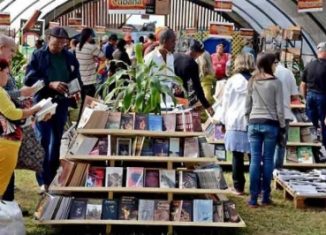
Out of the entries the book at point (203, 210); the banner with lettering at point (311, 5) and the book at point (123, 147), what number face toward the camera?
3

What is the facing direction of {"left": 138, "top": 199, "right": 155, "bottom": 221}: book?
toward the camera

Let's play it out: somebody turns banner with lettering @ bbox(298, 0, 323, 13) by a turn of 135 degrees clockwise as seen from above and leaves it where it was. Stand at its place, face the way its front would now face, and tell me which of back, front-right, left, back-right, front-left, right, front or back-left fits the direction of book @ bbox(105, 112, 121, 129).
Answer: back-left

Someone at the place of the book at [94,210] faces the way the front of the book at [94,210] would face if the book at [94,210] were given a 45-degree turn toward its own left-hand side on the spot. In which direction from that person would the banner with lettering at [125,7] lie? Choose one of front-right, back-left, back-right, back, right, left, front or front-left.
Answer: back-left

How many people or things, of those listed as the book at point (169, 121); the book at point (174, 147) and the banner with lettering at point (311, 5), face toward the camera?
3

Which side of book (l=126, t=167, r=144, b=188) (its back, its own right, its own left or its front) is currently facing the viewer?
front

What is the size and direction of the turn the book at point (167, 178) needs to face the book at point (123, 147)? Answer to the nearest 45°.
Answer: approximately 90° to its right

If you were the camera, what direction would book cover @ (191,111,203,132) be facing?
facing the viewer

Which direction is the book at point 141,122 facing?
toward the camera

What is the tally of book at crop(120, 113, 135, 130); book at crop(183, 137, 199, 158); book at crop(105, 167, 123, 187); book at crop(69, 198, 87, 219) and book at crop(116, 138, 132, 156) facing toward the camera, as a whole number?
5

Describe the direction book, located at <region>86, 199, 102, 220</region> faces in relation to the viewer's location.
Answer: facing the viewer

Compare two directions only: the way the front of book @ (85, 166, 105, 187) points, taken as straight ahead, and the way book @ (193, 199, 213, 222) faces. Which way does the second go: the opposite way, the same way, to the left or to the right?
the same way

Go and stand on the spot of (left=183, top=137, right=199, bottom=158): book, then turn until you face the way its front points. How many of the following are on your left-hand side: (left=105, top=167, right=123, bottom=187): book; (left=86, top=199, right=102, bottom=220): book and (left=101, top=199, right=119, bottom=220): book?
0

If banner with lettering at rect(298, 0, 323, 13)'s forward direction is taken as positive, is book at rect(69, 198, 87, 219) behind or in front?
in front
